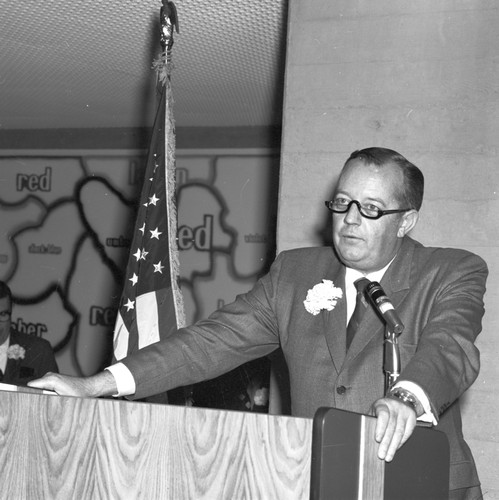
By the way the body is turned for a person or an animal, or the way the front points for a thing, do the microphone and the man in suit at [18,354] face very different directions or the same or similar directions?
very different directions

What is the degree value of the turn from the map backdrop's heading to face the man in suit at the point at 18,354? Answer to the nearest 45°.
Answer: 0° — it already faces them

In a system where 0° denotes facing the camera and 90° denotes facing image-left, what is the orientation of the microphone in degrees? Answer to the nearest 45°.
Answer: approximately 135°

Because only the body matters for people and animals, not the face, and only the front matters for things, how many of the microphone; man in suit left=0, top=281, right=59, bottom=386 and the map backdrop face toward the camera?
2

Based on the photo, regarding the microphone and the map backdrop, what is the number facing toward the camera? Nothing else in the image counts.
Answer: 1

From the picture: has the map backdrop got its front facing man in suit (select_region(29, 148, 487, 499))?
yes

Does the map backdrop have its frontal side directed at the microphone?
yes

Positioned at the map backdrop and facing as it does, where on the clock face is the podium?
The podium is roughly at 12 o'clock from the map backdrop.
